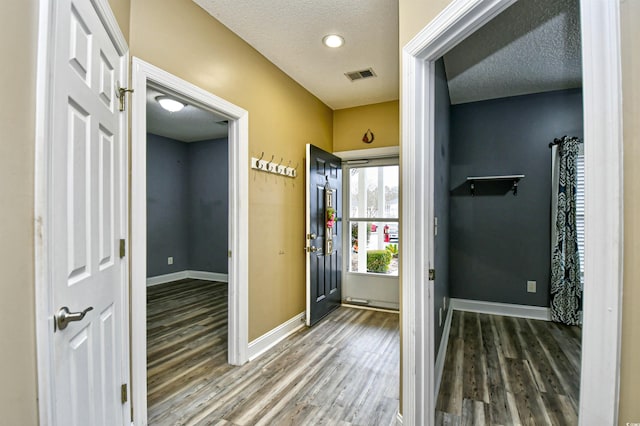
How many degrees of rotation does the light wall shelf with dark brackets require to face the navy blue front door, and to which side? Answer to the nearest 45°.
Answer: approximately 45° to its right

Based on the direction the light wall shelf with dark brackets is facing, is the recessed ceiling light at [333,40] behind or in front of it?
in front

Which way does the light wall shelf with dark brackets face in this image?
toward the camera

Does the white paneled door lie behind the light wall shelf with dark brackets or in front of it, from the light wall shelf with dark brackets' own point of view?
in front
